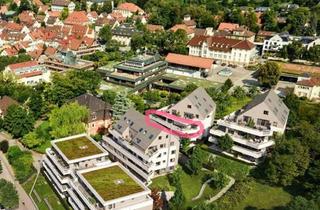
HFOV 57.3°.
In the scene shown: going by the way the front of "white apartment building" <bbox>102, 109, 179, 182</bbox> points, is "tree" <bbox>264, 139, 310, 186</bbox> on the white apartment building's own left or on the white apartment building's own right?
on the white apartment building's own left

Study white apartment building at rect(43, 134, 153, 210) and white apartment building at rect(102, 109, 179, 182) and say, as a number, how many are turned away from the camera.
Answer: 0
